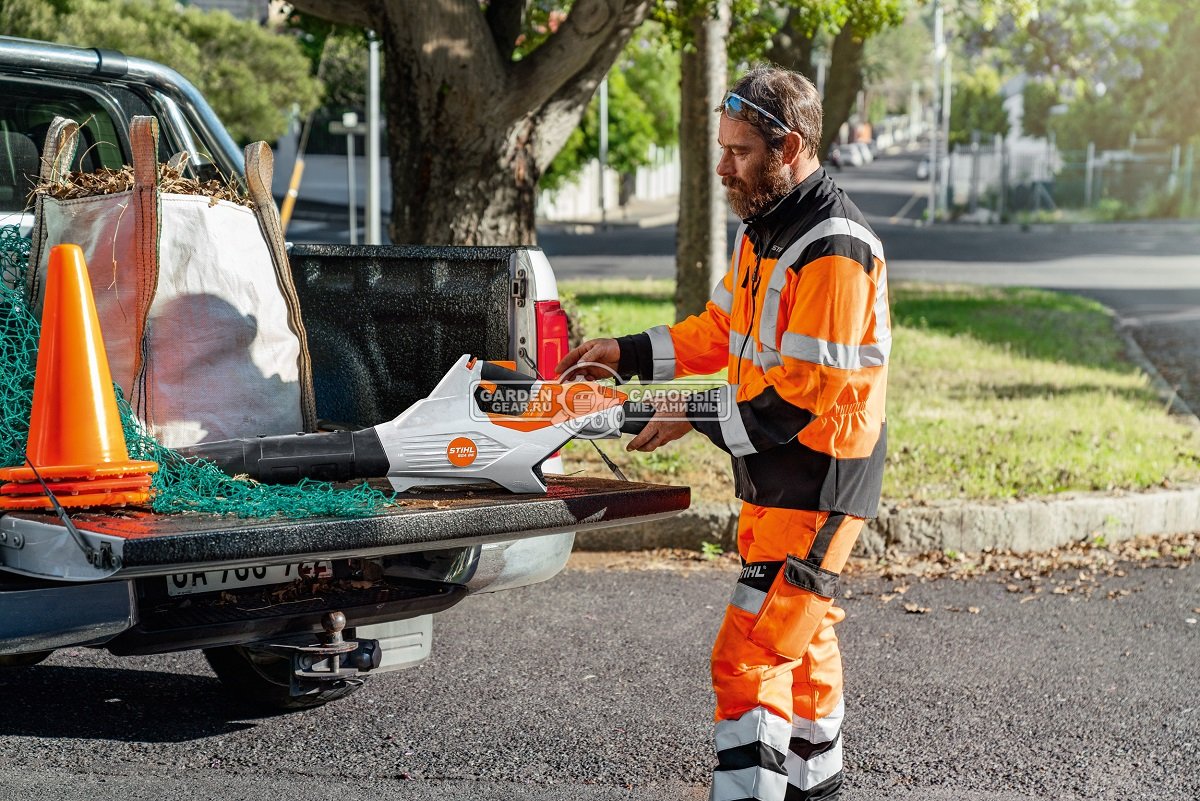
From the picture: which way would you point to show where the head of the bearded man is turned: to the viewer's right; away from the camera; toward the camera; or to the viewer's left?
to the viewer's left

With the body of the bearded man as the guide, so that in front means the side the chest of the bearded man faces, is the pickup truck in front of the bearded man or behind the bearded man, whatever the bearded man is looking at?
in front

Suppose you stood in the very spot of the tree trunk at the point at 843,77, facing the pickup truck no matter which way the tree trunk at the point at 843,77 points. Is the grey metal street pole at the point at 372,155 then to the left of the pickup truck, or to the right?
right

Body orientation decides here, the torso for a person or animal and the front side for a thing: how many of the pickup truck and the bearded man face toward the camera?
0

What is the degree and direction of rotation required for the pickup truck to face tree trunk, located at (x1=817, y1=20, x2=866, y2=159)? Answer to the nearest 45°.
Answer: approximately 90° to its right

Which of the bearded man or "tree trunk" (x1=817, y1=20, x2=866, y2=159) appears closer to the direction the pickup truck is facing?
the tree trunk

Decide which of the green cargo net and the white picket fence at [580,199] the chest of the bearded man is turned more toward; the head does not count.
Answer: the green cargo net

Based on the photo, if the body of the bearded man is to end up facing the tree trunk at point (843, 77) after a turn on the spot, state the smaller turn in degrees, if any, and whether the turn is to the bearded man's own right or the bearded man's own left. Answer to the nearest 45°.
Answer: approximately 90° to the bearded man's own right

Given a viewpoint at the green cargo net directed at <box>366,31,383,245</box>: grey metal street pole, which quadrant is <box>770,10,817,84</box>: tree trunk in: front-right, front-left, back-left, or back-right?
front-right

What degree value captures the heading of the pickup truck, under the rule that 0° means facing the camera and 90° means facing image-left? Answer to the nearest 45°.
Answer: approximately 135°

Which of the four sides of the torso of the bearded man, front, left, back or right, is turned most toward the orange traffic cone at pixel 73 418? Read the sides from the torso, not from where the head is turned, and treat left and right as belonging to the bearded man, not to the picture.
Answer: front

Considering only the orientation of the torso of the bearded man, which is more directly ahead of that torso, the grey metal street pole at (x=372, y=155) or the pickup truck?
the pickup truck

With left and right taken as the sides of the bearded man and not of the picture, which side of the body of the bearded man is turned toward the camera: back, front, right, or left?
left

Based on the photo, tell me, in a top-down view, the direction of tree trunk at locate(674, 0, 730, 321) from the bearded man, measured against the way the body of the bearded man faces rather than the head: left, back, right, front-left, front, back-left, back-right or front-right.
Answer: right

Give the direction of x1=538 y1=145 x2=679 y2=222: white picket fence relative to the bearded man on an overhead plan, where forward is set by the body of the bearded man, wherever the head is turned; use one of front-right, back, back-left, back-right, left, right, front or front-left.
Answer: right

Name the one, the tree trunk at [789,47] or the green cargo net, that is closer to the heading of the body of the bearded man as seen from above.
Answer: the green cargo net
